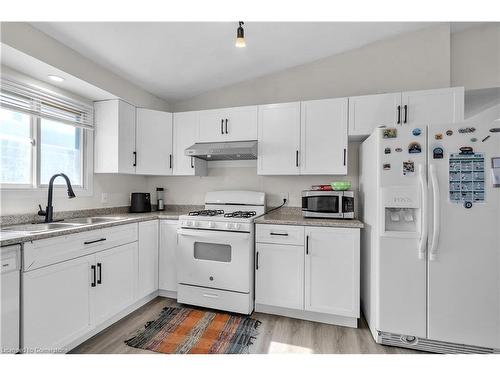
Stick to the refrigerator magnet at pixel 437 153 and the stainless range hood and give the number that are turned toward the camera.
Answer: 2

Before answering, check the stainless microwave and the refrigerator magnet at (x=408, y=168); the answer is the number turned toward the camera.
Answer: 2

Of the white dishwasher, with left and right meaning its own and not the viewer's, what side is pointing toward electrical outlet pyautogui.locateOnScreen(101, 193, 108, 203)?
left

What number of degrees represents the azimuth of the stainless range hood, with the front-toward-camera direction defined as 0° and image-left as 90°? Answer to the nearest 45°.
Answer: approximately 0°

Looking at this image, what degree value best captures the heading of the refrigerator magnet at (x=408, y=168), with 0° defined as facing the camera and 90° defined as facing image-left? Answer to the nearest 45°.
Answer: approximately 0°

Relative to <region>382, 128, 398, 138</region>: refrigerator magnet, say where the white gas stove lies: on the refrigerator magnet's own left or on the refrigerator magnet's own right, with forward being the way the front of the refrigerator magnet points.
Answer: on the refrigerator magnet's own right
